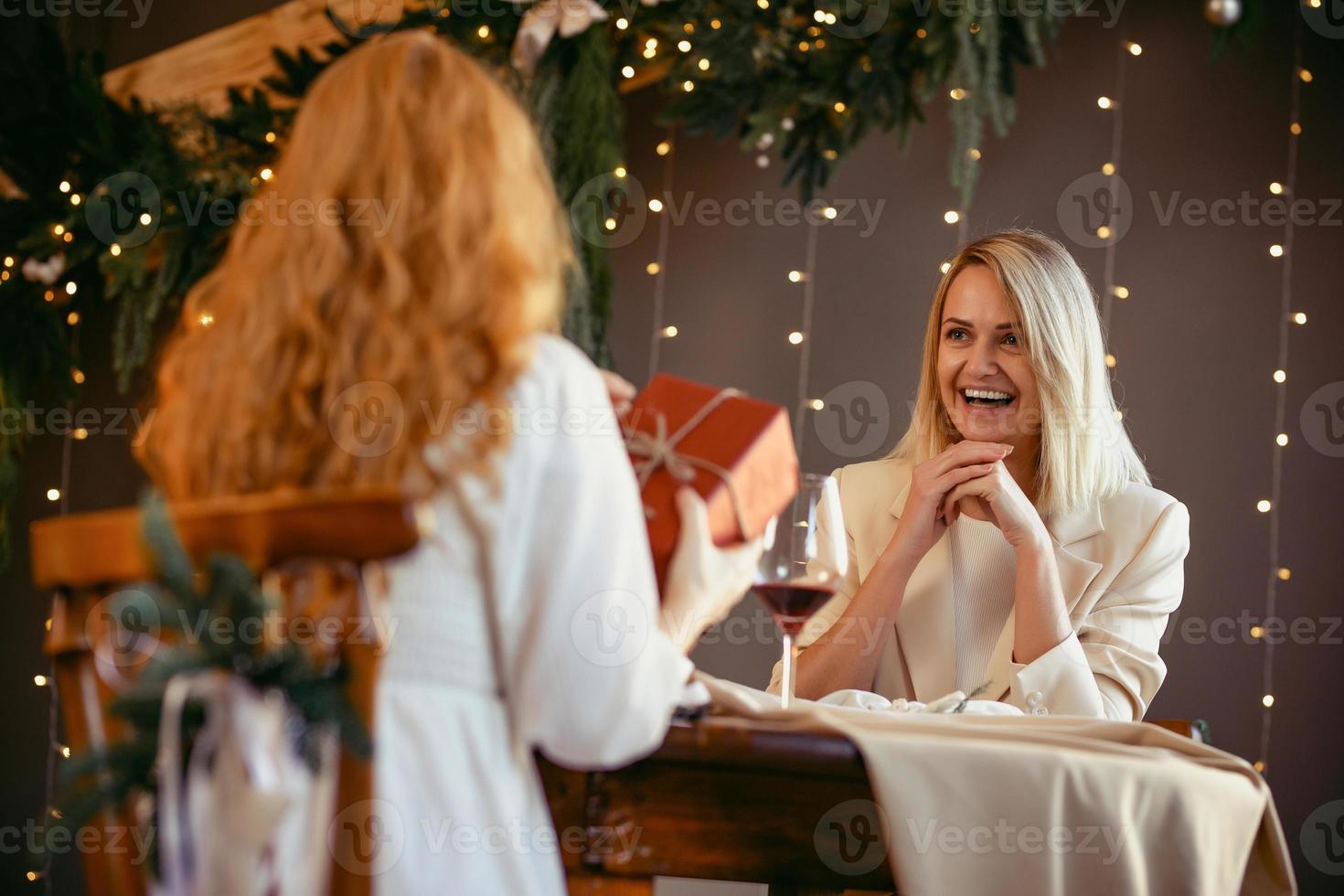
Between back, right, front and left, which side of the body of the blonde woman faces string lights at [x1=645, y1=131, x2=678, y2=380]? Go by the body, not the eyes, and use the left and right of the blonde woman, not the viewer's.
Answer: right

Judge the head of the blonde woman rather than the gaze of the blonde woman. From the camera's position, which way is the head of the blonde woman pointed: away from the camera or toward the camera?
toward the camera

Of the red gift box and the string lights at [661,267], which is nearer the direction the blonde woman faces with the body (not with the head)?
the red gift box

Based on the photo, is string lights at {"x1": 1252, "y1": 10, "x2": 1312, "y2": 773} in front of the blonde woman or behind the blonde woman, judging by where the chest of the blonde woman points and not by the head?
behind

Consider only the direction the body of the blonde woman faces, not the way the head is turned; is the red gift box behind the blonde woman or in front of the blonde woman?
in front

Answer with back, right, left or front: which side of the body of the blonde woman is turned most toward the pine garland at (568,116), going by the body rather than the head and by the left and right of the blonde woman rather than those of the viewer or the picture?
right

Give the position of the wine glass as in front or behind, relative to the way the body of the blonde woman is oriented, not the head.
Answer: in front

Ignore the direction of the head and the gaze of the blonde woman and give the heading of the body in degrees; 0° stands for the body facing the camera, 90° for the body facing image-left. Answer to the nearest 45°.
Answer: approximately 45°
